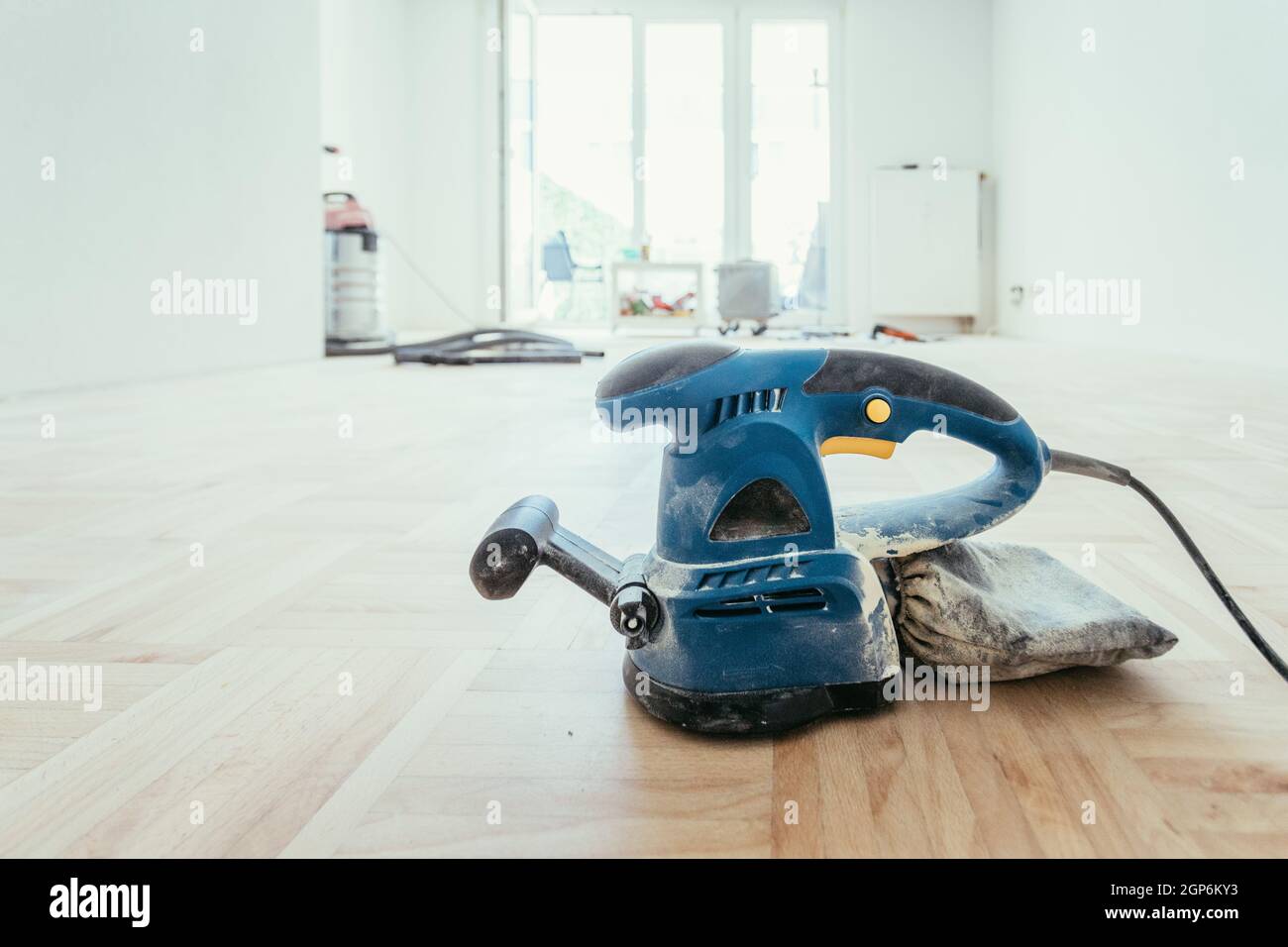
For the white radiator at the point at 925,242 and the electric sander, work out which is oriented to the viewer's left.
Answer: the electric sander

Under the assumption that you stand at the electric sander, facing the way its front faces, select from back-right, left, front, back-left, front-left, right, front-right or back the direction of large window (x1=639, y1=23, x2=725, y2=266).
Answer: right

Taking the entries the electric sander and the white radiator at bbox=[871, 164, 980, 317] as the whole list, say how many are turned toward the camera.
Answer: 1

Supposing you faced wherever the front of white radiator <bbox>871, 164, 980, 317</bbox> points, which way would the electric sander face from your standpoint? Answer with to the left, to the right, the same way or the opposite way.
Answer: to the right

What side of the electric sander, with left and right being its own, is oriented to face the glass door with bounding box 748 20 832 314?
right

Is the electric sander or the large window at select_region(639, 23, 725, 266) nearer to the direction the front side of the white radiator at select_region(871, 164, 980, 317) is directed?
the electric sander

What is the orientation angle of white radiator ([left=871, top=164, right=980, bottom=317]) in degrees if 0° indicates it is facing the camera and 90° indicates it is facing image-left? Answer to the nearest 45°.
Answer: approximately 0°

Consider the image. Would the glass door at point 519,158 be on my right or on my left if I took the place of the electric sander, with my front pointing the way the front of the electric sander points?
on my right

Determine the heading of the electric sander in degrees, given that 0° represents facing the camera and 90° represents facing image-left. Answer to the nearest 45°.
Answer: approximately 90°
